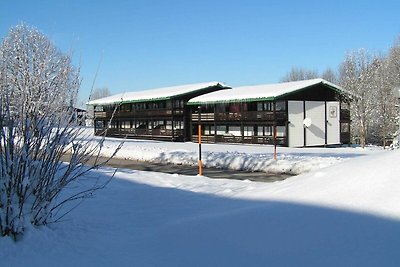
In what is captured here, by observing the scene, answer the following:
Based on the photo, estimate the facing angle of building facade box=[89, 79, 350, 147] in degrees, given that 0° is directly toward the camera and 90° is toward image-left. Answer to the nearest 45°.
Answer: approximately 45°

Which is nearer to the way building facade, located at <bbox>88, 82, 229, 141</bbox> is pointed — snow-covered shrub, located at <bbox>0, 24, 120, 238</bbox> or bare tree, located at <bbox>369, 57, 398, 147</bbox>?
the snow-covered shrub

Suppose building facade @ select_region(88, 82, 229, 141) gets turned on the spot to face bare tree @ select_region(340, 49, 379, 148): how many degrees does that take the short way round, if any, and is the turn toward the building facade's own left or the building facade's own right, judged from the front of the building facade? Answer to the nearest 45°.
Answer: approximately 135° to the building facade's own left

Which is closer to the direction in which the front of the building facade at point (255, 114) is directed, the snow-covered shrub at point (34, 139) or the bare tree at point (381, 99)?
the snow-covered shrub

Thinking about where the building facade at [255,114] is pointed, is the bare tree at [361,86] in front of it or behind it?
behind
